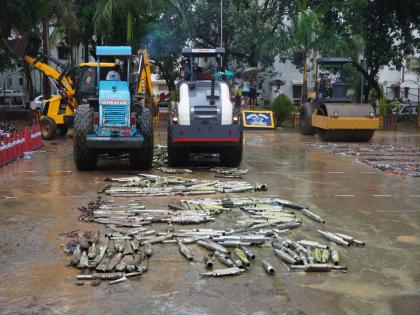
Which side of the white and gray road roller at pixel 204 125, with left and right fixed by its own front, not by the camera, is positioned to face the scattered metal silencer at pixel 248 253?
back

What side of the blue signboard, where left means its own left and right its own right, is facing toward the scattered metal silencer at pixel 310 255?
front

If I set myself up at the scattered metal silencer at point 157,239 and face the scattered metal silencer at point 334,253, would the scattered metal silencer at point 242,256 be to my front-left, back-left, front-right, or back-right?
front-right

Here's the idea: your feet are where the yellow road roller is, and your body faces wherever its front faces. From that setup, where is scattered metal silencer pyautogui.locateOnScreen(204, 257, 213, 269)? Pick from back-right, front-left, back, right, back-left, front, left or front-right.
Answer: front-right

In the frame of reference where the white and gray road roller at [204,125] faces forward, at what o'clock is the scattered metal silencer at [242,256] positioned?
The scattered metal silencer is roughly at 6 o'clock from the white and gray road roller.

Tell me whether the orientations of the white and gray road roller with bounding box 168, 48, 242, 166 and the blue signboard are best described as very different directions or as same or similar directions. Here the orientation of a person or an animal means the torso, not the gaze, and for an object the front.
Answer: very different directions

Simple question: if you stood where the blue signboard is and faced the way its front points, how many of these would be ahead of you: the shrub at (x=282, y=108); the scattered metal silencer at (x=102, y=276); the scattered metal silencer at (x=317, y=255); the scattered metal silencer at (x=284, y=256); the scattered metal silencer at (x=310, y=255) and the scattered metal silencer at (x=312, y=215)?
5

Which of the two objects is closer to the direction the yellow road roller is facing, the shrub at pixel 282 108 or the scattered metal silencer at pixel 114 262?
the scattered metal silencer

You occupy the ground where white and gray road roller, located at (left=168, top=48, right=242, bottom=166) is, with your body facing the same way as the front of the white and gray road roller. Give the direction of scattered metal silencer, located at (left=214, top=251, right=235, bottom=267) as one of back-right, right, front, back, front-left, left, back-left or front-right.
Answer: back

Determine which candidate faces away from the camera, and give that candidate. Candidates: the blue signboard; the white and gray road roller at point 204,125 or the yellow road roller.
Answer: the white and gray road roller

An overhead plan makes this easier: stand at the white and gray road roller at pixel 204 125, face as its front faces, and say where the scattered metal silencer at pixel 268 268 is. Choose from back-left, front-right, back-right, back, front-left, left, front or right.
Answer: back

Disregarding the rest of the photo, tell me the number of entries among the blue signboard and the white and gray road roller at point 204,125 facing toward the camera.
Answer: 1

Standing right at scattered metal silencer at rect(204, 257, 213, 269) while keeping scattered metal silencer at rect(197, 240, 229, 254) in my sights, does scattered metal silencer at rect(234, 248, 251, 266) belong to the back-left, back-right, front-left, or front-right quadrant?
front-right

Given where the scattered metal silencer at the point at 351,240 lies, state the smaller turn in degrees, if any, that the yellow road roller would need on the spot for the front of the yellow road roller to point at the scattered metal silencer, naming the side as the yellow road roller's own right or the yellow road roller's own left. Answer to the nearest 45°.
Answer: approximately 45° to the yellow road roller's own right

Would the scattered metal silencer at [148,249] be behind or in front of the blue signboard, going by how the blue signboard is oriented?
in front

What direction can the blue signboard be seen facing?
toward the camera

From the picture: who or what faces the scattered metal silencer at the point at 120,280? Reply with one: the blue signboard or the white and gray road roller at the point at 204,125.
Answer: the blue signboard

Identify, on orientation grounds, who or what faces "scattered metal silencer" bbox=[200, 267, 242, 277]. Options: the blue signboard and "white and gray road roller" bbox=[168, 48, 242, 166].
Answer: the blue signboard

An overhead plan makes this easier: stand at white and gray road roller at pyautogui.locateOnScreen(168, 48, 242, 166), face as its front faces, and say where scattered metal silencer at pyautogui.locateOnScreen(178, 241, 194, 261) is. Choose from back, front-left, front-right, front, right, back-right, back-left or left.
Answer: back

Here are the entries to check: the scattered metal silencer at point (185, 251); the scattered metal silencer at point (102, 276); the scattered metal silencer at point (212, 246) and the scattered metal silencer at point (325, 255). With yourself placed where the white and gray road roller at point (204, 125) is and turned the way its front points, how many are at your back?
4

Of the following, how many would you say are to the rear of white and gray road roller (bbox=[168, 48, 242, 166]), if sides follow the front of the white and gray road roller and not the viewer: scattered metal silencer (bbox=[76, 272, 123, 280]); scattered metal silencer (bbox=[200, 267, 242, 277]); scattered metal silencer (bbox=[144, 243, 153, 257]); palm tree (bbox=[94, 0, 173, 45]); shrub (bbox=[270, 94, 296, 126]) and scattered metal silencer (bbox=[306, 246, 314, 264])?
4

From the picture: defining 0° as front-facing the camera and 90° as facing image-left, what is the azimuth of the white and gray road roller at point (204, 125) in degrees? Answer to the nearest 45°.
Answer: approximately 180°
